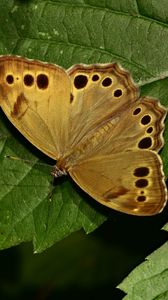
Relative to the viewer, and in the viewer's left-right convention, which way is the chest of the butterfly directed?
facing the viewer and to the left of the viewer
